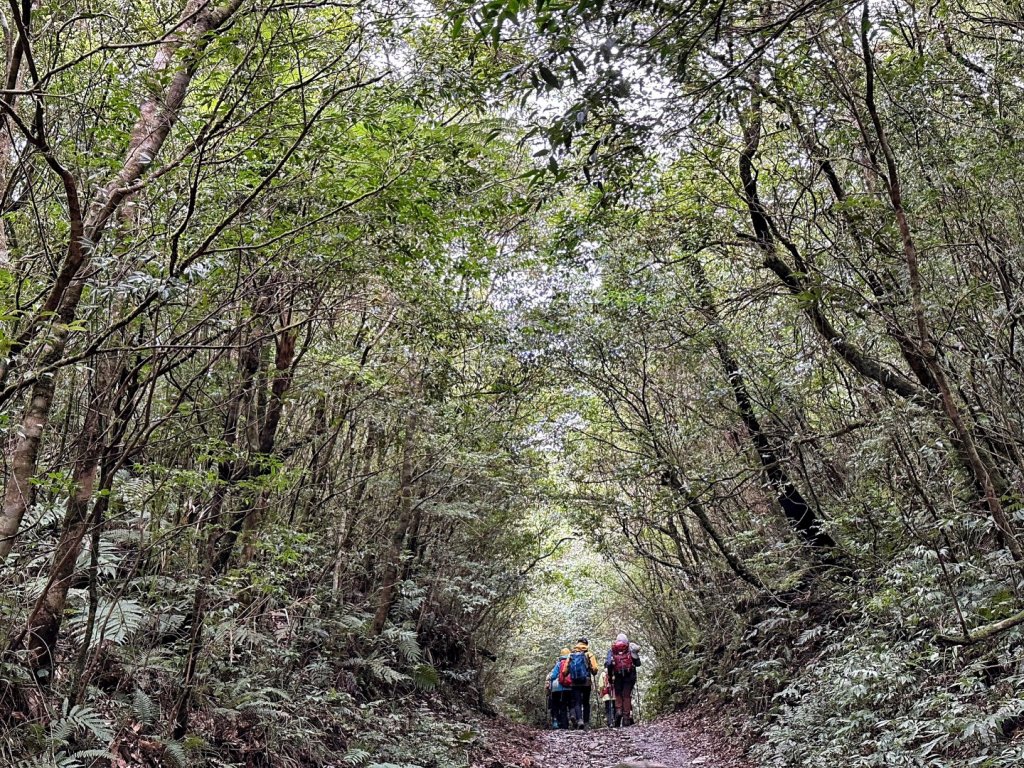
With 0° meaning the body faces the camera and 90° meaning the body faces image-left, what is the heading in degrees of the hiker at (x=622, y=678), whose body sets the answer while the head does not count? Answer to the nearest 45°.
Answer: approximately 180°

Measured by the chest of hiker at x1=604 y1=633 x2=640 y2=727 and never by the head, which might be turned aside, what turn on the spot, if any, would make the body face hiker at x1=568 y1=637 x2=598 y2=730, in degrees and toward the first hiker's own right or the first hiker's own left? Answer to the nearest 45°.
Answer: approximately 45° to the first hiker's own left

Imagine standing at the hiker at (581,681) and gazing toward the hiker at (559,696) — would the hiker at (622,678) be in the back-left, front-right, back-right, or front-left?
back-right

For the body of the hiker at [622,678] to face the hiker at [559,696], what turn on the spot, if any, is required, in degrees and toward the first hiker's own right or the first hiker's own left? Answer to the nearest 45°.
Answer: approximately 45° to the first hiker's own left
